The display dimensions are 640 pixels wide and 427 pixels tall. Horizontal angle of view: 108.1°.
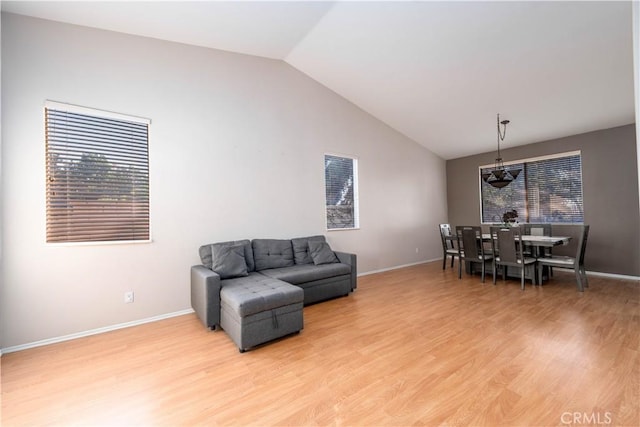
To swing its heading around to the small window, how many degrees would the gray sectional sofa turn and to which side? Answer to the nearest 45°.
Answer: approximately 90° to its left

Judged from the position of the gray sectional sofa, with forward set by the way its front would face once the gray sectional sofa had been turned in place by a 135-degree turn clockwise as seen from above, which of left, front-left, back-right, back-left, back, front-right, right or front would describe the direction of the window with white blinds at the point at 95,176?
front

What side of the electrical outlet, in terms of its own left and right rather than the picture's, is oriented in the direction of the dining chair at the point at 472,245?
left

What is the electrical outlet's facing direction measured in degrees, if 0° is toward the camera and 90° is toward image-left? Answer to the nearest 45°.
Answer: approximately 0°

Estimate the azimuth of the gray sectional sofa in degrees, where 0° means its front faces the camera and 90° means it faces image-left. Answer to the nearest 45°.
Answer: approximately 315°

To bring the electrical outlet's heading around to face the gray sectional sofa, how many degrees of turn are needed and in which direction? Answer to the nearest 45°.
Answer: approximately 45° to its left

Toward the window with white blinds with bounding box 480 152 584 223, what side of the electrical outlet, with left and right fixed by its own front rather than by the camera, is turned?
left

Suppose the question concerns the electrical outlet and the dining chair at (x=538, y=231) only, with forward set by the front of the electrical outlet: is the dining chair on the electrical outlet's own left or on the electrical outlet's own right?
on the electrical outlet's own left

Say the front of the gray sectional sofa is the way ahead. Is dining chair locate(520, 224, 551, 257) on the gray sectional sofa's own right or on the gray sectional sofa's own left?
on the gray sectional sofa's own left

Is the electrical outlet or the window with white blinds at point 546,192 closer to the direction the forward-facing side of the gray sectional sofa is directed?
the window with white blinds

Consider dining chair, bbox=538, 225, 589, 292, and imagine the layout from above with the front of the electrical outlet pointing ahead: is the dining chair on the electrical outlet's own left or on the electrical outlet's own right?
on the electrical outlet's own left
